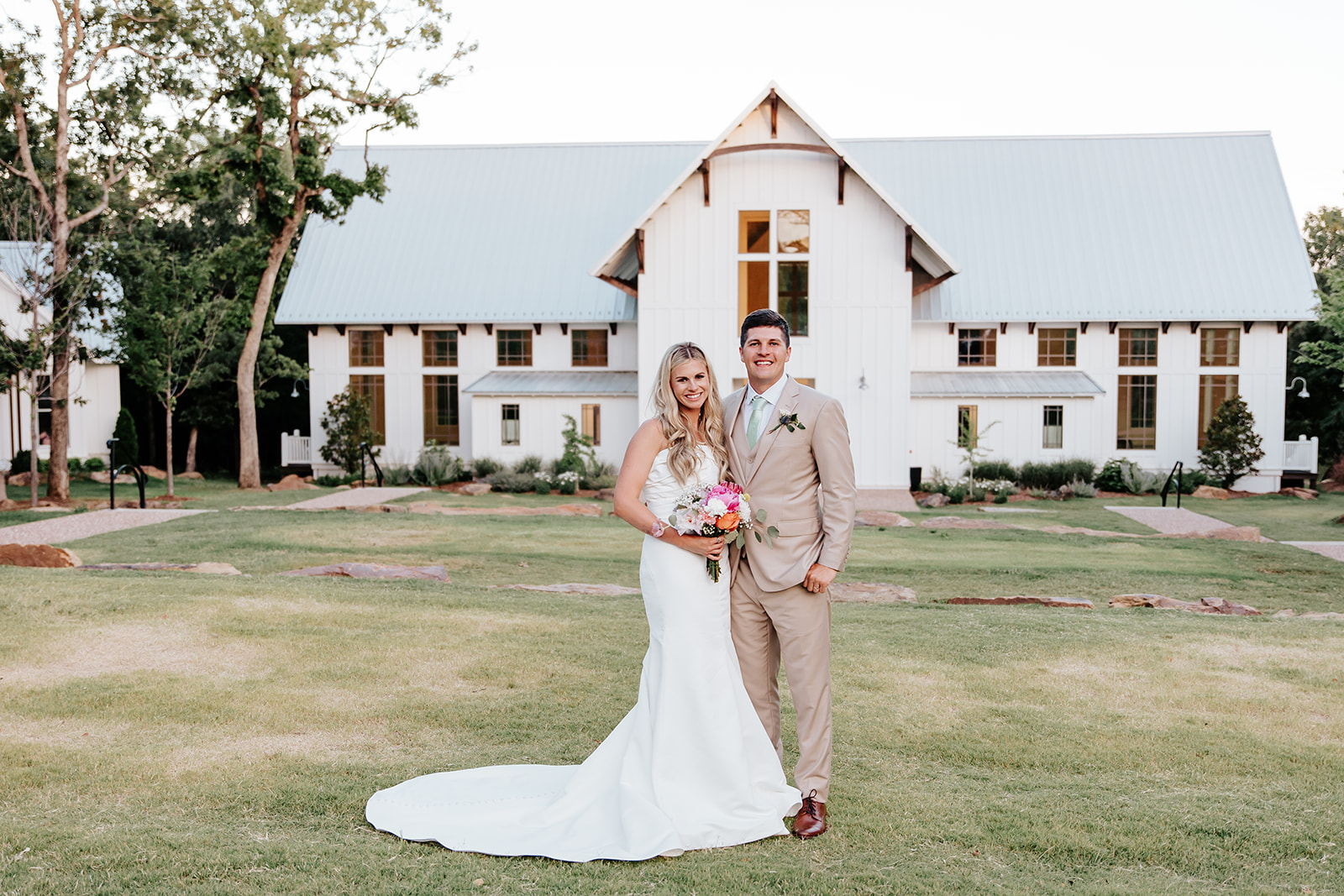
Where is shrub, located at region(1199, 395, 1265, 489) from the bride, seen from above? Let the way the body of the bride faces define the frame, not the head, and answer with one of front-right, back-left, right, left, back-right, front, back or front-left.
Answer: left

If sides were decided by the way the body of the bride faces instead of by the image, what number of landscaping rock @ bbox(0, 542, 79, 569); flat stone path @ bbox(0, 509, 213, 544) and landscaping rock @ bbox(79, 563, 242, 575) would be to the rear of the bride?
3

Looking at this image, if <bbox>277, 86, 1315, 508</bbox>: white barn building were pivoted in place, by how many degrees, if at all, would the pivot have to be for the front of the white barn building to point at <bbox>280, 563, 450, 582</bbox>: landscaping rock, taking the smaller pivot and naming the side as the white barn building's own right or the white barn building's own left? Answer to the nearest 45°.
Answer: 0° — it already faces it

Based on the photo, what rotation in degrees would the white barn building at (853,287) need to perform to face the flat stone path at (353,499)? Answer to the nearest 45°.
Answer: approximately 45° to its right

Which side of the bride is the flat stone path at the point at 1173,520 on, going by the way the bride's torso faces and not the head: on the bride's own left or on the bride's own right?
on the bride's own left

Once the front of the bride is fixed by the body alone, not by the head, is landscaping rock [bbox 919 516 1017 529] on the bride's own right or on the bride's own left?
on the bride's own left

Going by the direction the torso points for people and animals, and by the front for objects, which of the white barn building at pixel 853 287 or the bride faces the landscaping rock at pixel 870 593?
the white barn building

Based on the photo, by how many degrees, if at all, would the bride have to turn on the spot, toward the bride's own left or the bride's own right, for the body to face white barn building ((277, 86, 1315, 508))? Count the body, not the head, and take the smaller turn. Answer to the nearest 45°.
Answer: approximately 135° to the bride's own left

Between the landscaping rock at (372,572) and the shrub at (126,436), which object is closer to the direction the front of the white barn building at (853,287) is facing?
the landscaping rock
